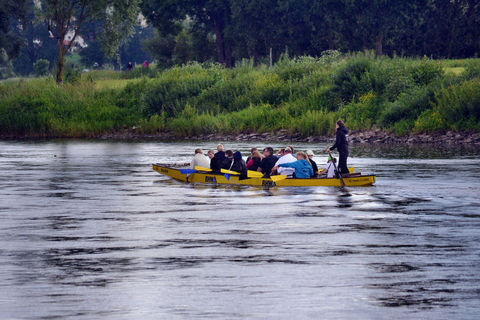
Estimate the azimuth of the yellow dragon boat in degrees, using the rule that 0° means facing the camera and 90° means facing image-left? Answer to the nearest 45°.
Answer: approximately 90°
